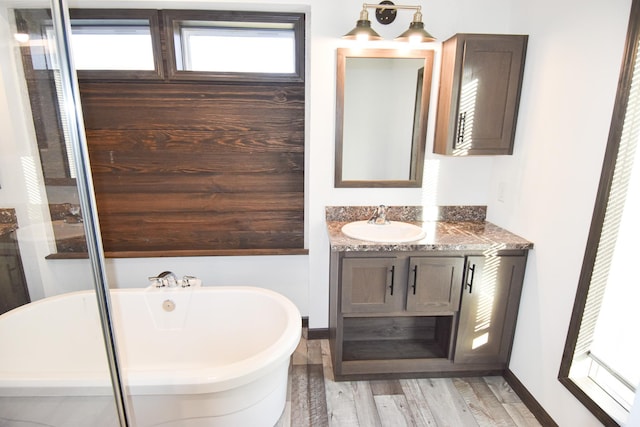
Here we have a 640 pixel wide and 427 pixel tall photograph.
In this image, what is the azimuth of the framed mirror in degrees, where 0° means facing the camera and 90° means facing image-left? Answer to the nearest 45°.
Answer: approximately 0°

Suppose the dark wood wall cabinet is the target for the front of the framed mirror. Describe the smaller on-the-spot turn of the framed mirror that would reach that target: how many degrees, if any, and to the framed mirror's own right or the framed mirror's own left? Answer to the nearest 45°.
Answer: approximately 90° to the framed mirror's own left

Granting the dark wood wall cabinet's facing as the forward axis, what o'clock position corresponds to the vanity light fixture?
The vanity light fixture is roughly at 2 o'clock from the dark wood wall cabinet.

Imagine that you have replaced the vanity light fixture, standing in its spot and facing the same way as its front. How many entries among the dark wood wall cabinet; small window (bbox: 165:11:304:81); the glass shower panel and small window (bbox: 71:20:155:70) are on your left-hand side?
1

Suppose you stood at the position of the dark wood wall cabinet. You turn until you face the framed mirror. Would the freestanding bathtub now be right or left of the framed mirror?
left

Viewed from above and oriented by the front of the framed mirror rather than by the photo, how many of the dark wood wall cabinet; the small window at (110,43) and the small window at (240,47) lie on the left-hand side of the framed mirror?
1

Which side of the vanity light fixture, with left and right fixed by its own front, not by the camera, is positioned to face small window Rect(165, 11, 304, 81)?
right
